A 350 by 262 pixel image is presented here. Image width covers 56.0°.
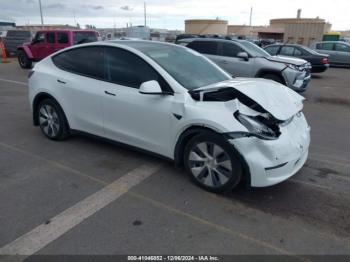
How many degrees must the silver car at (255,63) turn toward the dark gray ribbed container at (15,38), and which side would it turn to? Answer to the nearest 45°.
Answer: approximately 180°

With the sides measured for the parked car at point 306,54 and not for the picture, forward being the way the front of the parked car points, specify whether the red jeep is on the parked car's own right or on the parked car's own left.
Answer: on the parked car's own left

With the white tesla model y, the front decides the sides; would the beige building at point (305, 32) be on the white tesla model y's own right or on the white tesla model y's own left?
on the white tesla model y's own left

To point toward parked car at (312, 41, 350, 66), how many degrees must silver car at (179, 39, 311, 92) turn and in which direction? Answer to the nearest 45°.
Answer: approximately 90° to its left

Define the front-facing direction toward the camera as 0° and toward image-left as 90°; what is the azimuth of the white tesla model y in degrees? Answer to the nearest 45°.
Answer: approximately 315°

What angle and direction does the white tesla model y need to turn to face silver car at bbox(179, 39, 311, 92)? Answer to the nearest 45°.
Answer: approximately 135° to its left

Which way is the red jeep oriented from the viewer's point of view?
to the viewer's left

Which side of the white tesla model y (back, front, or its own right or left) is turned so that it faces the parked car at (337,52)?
left

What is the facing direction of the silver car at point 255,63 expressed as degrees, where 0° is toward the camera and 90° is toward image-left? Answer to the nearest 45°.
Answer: approximately 315°
